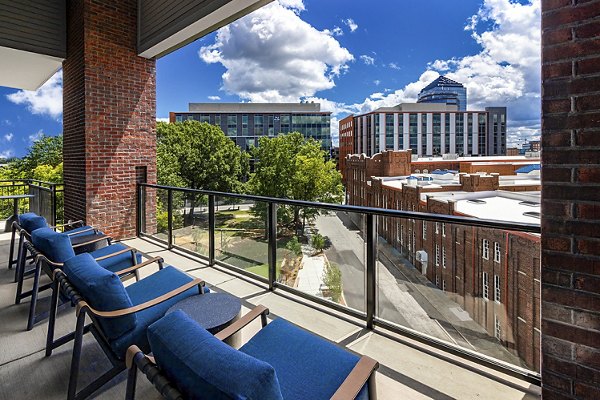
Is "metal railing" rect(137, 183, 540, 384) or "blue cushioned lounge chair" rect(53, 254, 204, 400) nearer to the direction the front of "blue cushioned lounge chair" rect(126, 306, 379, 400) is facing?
the metal railing

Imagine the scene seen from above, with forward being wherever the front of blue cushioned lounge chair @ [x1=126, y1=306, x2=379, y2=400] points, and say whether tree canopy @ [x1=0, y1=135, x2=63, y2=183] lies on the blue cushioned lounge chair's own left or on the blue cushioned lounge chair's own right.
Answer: on the blue cushioned lounge chair's own left

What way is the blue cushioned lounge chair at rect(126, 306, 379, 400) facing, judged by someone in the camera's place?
facing away from the viewer and to the right of the viewer

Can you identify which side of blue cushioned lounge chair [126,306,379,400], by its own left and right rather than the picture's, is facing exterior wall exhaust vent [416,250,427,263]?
front

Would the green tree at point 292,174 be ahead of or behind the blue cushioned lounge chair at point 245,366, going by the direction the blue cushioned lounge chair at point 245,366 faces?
ahead

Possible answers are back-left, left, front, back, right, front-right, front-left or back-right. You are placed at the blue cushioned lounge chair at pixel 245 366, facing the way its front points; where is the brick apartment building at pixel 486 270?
front

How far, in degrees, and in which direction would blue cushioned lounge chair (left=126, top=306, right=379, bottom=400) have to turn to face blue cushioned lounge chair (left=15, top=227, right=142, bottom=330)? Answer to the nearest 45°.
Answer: approximately 90° to its left

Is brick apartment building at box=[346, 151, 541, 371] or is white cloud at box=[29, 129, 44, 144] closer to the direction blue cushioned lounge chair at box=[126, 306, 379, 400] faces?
the brick apartment building

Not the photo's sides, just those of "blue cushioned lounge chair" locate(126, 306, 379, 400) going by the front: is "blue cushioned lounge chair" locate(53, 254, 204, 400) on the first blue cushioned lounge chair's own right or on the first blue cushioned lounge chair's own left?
on the first blue cushioned lounge chair's own left

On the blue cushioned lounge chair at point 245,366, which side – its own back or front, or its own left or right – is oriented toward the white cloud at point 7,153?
left

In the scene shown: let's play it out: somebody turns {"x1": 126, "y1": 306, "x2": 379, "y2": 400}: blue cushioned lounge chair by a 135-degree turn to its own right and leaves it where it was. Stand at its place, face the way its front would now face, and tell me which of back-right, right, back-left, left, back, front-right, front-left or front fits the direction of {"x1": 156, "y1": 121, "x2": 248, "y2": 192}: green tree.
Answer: back
